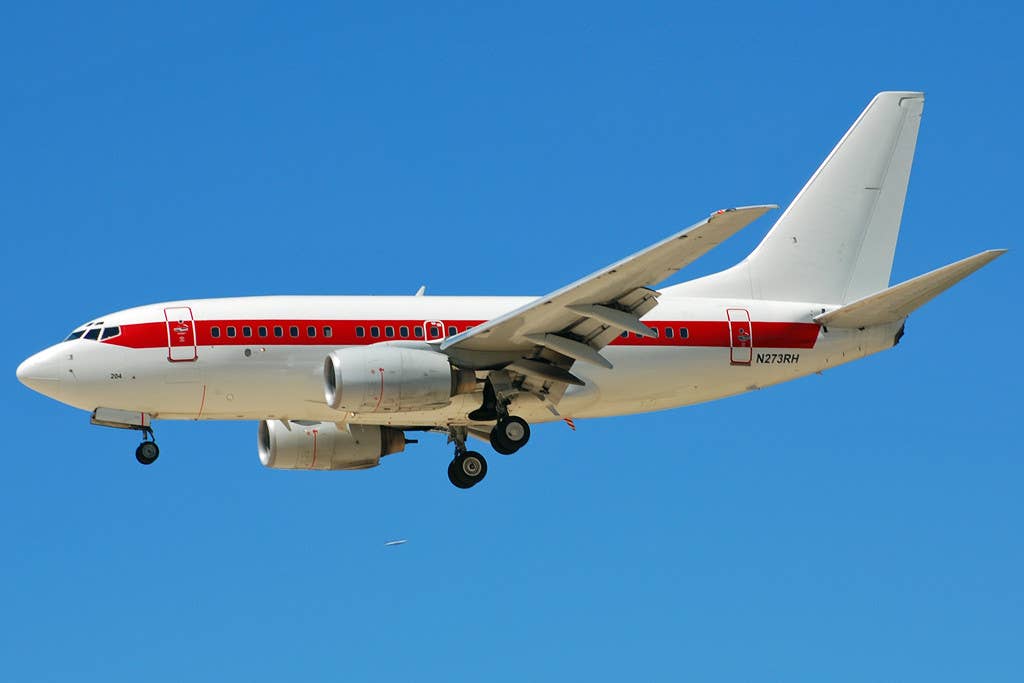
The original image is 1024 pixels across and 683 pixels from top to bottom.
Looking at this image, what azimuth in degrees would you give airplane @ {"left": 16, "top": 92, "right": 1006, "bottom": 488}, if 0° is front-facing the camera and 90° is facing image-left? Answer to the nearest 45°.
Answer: approximately 90°
